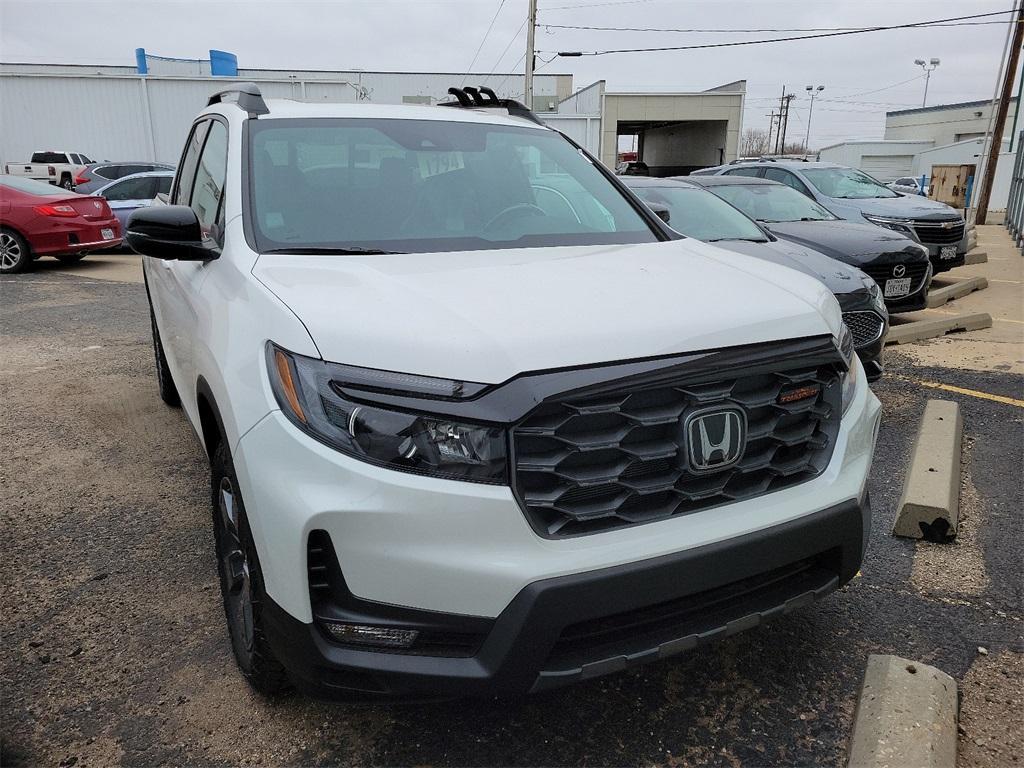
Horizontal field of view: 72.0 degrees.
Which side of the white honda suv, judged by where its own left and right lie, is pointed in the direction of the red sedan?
back

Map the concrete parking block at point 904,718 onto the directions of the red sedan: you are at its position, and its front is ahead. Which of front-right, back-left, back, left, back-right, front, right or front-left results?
back-left

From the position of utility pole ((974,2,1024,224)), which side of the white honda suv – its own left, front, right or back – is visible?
left

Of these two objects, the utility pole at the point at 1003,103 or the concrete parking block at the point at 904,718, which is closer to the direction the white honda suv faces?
the concrete parking block

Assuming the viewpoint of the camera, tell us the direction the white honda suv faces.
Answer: facing the viewer and to the right of the viewer

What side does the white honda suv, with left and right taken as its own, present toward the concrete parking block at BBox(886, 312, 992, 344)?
left

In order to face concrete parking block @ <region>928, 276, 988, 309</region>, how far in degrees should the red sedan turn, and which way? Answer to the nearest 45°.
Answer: approximately 180°

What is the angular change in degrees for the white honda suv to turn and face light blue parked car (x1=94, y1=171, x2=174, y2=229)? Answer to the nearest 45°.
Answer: approximately 180°

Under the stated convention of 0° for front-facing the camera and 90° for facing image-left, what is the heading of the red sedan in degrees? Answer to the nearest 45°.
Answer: approximately 135°

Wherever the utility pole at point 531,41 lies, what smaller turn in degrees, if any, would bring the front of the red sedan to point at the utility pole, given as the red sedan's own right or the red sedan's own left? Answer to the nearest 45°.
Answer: approximately 90° to the red sedan's own right

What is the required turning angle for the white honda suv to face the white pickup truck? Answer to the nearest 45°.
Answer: approximately 180°

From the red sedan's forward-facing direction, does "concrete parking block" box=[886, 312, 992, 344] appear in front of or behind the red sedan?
behind

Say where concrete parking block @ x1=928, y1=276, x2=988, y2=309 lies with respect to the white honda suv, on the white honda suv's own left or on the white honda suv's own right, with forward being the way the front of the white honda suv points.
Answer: on the white honda suv's own left

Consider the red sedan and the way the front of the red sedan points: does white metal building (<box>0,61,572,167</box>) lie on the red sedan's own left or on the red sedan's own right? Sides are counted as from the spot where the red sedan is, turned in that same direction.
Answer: on the red sedan's own right

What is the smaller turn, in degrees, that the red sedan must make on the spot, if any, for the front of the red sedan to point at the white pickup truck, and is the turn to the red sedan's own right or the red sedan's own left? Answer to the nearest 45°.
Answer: approximately 45° to the red sedan's own right

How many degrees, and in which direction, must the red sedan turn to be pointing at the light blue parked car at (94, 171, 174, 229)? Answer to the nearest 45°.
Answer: approximately 90° to its right
